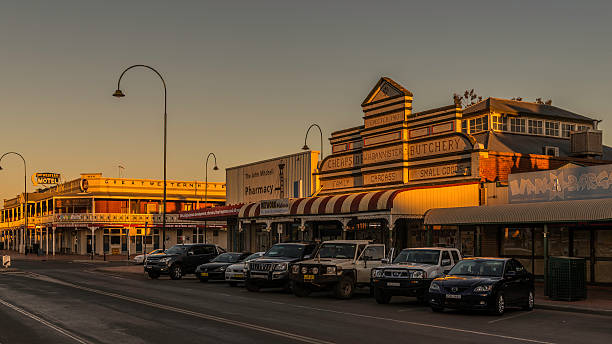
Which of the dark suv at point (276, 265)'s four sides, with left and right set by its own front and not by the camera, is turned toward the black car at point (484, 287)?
left

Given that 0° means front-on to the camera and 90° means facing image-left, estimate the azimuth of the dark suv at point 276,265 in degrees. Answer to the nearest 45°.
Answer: approximately 45°

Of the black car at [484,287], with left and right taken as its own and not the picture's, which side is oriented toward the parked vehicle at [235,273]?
right

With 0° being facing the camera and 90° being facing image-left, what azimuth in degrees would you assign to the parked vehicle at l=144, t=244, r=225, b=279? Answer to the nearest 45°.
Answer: approximately 45°

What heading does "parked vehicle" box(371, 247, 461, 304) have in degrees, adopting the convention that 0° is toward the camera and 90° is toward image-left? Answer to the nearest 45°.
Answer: approximately 45°

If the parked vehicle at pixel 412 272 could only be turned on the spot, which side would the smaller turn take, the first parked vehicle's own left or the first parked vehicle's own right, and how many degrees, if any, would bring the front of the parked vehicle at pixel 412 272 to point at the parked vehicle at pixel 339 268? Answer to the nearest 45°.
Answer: approximately 90° to the first parked vehicle's own right

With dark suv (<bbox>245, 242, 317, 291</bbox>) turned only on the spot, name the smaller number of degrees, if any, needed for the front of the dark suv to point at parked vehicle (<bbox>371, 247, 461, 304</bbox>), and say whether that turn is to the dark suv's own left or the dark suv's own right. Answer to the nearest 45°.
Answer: approximately 90° to the dark suv's own left

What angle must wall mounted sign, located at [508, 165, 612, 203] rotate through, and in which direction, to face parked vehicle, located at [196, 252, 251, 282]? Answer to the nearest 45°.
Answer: approximately 45° to its right

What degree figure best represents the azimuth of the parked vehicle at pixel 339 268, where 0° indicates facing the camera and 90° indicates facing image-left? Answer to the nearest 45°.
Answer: approximately 45°

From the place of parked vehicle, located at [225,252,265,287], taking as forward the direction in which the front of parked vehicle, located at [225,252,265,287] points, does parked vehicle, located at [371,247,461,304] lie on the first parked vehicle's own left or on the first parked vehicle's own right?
on the first parked vehicle's own left
